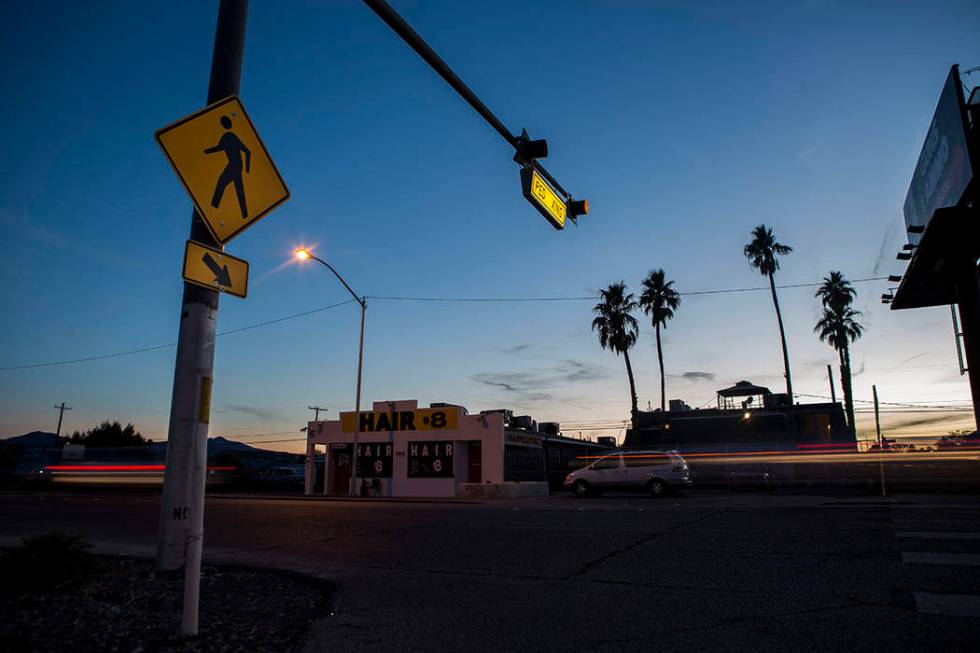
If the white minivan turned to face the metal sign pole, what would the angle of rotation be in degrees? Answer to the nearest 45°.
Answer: approximately 90° to its left

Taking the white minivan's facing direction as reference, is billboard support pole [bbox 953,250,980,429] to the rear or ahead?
to the rear

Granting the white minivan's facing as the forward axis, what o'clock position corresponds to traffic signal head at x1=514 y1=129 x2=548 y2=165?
The traffic signal head is roughly at 9 o'clock from the white minivan.

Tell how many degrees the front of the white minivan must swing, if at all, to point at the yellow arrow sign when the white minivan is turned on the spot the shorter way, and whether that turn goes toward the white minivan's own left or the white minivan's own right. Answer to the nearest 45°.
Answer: approximately 90° to the white minivan's own left

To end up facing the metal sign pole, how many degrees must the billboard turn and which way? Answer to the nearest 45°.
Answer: approximately 45° to its left

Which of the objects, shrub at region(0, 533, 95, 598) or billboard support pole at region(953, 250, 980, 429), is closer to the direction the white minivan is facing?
the shrub

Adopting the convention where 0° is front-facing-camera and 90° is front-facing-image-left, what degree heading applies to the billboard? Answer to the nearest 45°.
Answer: approximately 45°

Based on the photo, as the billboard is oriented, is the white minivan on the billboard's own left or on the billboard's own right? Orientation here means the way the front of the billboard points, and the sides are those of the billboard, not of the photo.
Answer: on the billboard's own right
